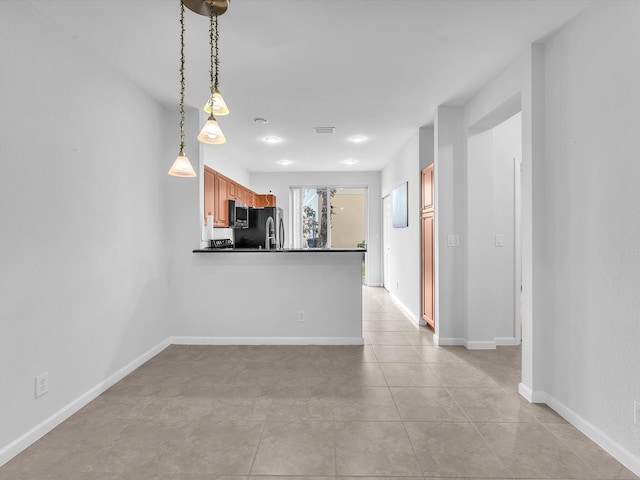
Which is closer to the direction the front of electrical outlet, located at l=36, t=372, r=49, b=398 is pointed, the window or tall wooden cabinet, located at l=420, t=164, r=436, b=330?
the tall wooden cabinet

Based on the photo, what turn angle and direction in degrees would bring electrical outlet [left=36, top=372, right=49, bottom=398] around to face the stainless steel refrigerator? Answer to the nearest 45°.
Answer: approximately 90° to its left

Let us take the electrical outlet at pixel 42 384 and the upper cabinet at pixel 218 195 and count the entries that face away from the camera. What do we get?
0

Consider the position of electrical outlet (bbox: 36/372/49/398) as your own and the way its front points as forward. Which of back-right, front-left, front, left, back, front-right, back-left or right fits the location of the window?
left

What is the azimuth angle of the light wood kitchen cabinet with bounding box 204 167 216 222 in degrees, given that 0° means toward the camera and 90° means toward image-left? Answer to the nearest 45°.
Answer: approximately 270°

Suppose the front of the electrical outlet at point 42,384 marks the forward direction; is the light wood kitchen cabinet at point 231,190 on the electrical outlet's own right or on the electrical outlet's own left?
on the electrical outlet's own left

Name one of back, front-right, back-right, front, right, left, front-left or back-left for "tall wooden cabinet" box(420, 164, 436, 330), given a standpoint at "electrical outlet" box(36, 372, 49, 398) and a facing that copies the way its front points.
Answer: front-left

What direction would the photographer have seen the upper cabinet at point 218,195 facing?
facing to the right of the viewer

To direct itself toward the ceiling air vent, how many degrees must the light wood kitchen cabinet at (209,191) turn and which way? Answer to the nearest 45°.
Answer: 0° — it already faces it

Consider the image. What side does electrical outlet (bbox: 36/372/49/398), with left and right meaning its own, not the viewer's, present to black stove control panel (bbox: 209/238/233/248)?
left
